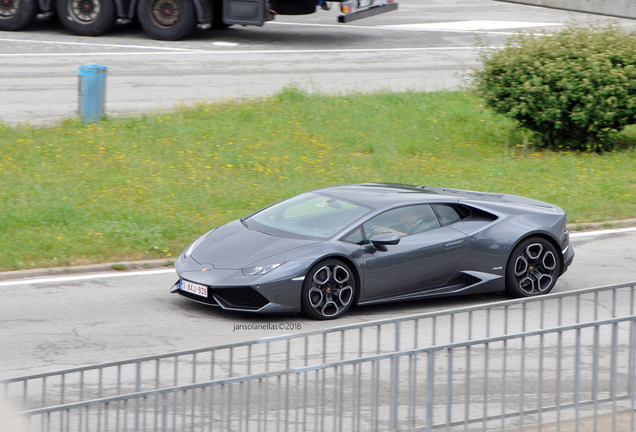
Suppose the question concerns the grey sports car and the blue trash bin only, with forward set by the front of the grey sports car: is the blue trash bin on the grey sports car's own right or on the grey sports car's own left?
on the grey sports car's own right

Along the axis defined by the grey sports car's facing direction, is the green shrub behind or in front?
behind

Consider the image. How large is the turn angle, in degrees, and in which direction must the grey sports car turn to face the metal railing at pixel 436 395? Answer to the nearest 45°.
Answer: approximately 45° to its left

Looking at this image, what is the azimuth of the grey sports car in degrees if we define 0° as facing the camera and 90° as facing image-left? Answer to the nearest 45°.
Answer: approximately 45°

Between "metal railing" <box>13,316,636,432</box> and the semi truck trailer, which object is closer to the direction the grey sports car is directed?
the metal railing

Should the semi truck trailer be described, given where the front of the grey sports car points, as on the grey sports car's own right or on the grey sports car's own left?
on the grey sports car's own right
